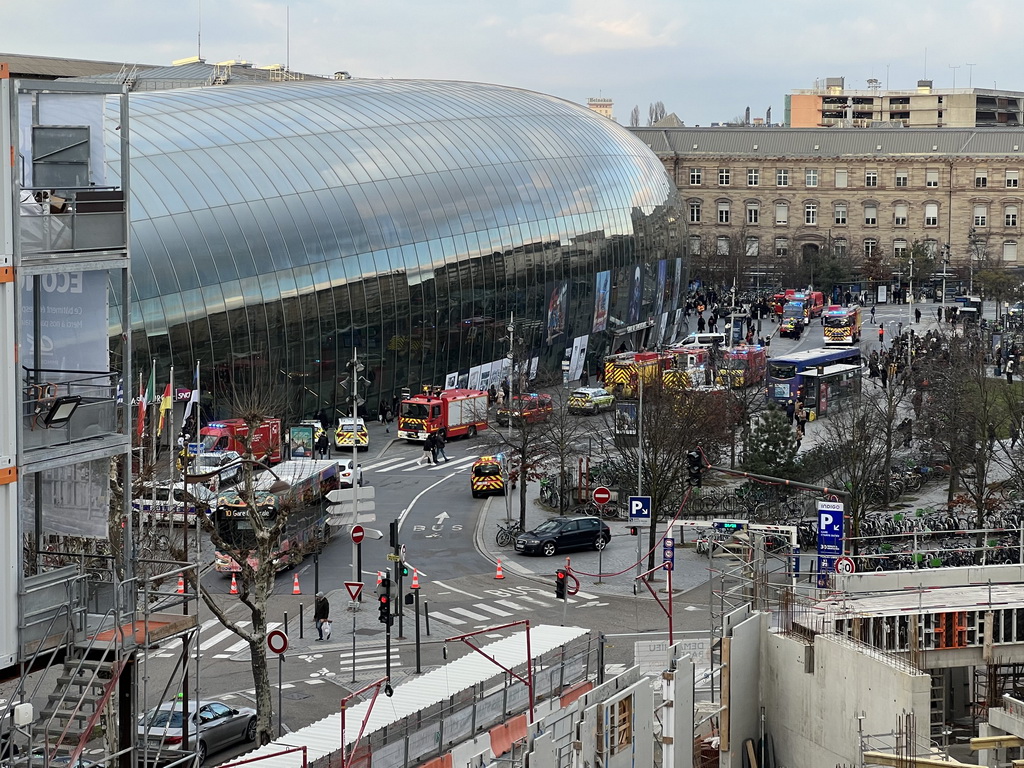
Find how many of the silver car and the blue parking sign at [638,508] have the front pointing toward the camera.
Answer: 1

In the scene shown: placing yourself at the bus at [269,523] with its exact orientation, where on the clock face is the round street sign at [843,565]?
The round street sign is roughly at 9 o'clock from the bus.

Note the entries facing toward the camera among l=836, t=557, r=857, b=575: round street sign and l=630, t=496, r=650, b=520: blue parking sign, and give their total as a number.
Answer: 2

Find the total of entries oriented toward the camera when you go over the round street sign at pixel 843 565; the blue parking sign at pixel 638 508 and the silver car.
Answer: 2

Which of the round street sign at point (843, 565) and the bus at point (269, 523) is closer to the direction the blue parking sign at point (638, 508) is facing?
the round street sign

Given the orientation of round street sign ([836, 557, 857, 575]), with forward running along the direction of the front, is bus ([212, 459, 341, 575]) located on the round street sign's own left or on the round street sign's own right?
on the round street sign's own right

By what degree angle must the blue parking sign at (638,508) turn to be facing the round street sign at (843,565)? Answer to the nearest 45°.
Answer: approximately 45° to its left
